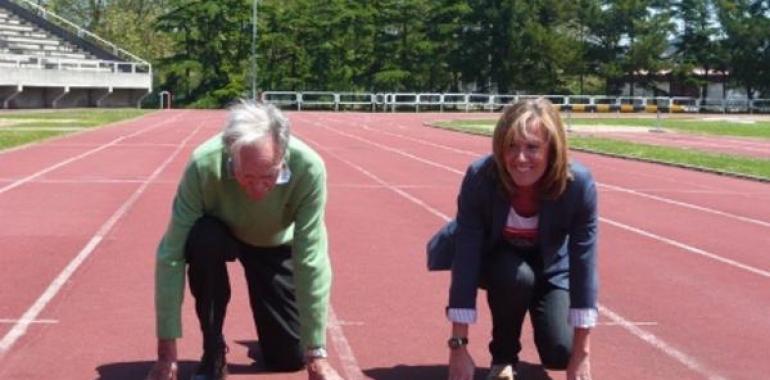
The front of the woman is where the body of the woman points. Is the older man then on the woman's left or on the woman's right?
on the woman's right

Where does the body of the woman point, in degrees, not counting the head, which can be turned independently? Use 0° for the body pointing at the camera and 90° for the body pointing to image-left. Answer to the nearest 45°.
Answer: approximately 0°

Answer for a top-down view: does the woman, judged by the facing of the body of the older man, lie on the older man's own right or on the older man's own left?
on the older man's own left

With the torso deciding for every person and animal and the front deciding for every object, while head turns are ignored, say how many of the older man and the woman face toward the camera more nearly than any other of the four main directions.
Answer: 2
